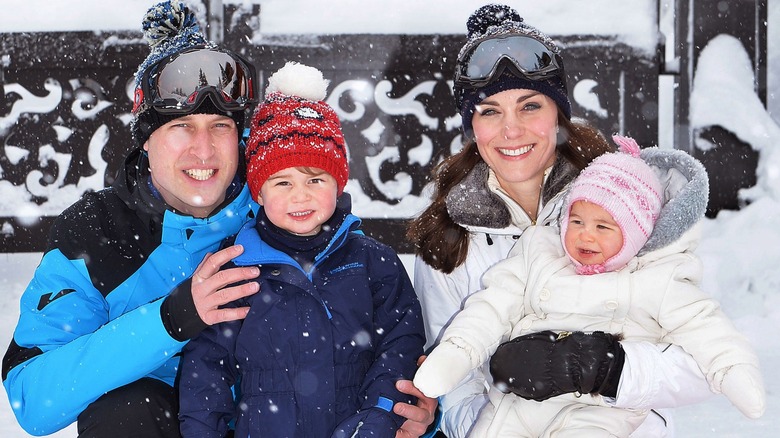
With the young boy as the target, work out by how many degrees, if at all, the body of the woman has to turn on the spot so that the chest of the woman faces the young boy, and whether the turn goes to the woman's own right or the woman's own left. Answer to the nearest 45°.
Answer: approximately 45° to the woman's own right

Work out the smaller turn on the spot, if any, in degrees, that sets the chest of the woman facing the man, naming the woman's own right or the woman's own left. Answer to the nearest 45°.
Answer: approximately 45° to the woman's own right

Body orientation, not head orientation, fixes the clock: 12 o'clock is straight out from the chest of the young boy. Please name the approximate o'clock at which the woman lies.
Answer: The woman is roughly at 8 o'clock from the young boy.

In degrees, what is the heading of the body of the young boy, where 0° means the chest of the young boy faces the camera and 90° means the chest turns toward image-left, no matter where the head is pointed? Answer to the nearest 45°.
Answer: approximately 0°

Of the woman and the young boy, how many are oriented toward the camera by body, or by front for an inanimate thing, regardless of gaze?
2
